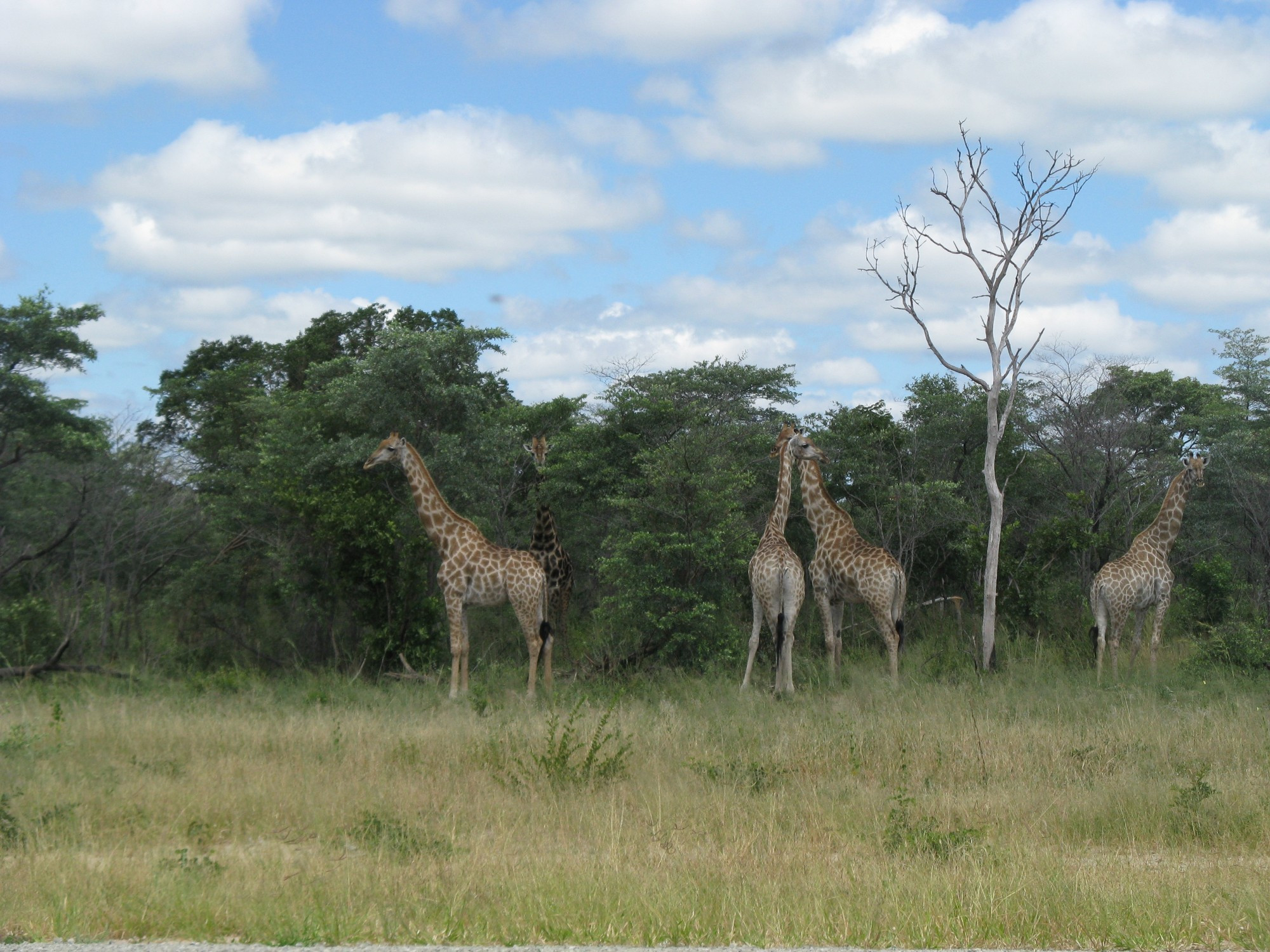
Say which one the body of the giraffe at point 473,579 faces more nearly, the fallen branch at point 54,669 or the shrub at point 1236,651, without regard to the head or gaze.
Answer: the fallen branch

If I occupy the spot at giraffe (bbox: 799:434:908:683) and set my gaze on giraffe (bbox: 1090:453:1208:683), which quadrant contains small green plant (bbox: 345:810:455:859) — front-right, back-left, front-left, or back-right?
back-right

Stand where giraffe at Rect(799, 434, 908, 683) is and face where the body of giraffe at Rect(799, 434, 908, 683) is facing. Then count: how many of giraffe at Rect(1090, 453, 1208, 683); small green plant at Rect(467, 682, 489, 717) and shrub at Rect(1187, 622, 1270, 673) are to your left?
1

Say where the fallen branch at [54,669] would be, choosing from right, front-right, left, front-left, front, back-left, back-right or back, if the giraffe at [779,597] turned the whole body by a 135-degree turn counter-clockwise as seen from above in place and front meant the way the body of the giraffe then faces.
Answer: front-right

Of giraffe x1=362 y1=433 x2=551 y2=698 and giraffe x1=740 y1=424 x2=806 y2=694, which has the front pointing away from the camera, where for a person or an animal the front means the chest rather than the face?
giraffe x1=740 y1=424 x2=806 y2=694

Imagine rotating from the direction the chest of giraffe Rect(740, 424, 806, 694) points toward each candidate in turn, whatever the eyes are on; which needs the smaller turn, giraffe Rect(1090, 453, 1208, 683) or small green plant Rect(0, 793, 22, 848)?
the giraffe

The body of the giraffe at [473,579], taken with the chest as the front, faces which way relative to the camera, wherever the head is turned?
to the viewer's left

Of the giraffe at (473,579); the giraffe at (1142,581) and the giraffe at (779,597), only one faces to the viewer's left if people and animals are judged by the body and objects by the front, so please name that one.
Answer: the giraffe at (473,579)

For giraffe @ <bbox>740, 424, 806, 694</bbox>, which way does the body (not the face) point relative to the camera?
away from the camera

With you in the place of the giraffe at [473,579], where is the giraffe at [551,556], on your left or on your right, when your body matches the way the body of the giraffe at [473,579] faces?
on your right

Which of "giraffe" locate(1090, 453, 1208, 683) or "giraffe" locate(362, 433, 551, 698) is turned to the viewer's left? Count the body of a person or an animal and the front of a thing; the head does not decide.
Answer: "giraffe" locate(362, 433, 551, 698)

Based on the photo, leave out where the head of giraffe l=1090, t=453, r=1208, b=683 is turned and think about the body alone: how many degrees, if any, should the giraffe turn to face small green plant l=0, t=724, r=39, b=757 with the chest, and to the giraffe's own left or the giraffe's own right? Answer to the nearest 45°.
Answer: approximately 180°
